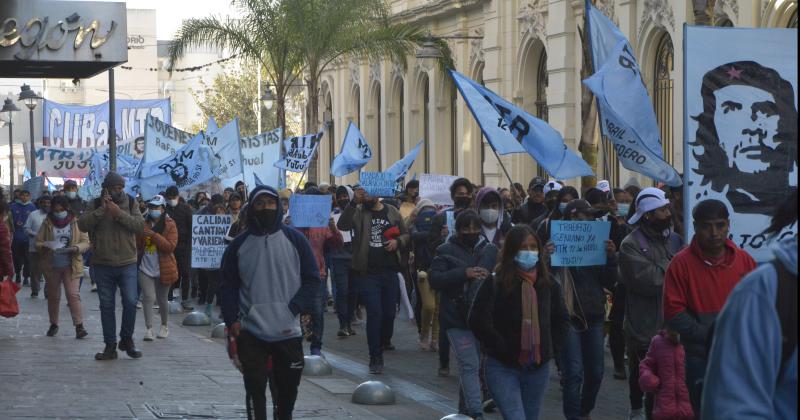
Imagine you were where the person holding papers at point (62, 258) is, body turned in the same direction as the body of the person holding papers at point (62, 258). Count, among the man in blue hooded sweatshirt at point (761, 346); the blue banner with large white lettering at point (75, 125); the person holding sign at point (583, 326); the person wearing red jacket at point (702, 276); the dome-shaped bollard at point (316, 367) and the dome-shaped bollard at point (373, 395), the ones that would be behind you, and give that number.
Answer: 1

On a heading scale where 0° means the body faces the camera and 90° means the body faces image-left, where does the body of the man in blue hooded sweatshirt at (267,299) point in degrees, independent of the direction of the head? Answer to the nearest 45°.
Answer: approximately 0°

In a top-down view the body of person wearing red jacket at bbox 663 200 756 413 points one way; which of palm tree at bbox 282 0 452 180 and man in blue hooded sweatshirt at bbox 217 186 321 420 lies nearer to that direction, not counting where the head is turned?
the man in blue hooded sweatshirt

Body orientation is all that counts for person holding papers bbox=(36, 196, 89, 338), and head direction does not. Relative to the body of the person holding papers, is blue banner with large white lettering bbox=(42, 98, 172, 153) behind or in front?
behind

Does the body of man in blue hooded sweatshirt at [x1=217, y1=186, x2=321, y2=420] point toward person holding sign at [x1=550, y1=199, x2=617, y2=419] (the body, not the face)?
no

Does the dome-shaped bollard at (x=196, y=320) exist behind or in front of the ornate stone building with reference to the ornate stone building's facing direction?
in front

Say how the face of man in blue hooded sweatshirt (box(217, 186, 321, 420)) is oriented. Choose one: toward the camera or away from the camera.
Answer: toward the camera

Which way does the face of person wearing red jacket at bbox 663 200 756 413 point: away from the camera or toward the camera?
toward the camera

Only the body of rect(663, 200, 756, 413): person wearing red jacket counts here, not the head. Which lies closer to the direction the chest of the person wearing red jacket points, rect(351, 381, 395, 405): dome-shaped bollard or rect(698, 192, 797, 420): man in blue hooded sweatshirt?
the man in blue hooded sweatshirt

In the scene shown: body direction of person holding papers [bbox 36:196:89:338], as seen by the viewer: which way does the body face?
toward the camera

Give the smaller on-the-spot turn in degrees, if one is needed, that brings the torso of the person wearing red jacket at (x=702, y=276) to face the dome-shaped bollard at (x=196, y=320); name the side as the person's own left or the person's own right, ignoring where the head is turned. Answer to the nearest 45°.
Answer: approximately 135° to the person's own right

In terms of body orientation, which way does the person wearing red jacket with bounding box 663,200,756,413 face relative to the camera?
toward the camera

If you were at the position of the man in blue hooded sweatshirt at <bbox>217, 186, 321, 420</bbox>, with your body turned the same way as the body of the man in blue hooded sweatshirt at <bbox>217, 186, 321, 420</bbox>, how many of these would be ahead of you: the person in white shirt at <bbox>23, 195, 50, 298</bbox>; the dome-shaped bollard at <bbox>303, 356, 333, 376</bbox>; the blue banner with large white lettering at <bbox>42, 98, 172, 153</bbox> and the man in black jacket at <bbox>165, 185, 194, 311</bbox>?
0
